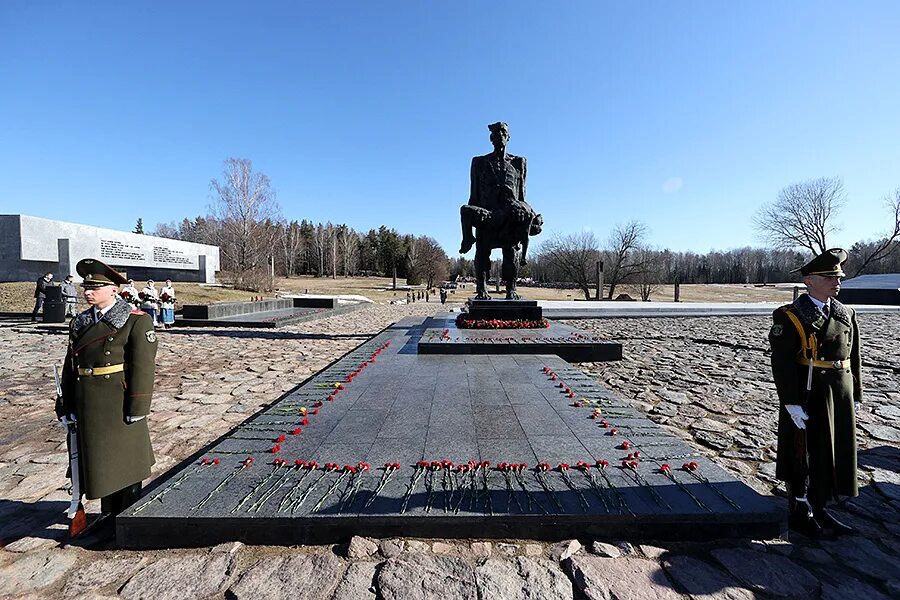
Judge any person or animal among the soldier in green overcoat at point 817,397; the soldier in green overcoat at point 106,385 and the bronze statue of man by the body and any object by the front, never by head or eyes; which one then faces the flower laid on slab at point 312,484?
the bronze statue of man

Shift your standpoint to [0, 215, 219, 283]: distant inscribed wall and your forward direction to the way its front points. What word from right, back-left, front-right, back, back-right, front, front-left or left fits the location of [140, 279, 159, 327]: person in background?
front-right

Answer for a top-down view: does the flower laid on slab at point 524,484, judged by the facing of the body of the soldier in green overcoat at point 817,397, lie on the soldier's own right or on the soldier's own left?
on the soldier's own right

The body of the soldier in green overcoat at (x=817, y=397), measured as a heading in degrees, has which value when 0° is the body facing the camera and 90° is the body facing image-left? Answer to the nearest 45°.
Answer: approximately 315°

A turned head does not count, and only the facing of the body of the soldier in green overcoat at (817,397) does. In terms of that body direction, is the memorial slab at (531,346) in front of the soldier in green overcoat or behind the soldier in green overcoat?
behind

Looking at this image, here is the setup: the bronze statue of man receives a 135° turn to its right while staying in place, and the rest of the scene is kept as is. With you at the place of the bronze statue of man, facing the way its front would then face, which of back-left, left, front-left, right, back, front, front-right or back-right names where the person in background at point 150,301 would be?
front-left

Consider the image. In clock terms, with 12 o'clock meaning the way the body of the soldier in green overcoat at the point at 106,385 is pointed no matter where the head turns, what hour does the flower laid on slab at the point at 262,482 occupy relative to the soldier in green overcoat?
The flower laid on slab is roughly at 8 o'clock from the soldier in green overcoat.

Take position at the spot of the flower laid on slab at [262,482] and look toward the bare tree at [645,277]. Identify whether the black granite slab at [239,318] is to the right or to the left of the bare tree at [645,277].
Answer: left

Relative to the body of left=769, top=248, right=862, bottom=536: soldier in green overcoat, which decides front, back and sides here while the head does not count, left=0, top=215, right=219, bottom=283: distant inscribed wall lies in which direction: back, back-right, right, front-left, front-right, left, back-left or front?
back-right

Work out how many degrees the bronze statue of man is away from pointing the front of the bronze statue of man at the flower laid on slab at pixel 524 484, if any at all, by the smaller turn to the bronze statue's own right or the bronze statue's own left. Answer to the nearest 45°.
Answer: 0° — it already faces it
